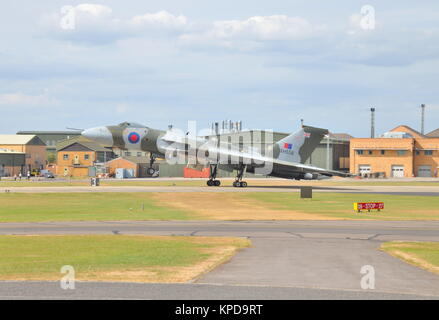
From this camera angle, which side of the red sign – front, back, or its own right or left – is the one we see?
front
